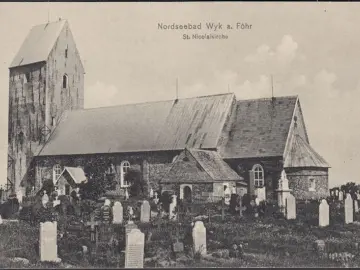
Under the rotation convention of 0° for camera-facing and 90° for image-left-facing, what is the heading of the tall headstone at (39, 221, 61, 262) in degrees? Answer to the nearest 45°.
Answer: approximately 0°

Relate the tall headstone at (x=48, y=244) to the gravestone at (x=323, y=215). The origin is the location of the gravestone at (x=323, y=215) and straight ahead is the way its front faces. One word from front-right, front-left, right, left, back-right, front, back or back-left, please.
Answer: front-right

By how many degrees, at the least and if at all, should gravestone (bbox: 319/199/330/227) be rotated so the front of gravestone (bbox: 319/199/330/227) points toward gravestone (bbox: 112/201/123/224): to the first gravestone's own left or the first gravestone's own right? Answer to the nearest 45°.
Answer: approximately 90° to the first gravestone's own right

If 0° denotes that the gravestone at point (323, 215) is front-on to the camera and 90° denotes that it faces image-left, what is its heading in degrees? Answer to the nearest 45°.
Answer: approximately 0°

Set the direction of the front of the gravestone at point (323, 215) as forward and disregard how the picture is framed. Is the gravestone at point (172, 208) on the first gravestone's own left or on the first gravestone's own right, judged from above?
on the first gravestone's own right

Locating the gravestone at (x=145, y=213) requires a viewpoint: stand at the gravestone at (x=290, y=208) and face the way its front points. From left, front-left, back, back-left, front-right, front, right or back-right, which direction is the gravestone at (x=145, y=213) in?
right

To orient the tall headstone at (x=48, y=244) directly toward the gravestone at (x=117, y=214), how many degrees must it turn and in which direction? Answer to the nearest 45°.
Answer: approximately 180°
